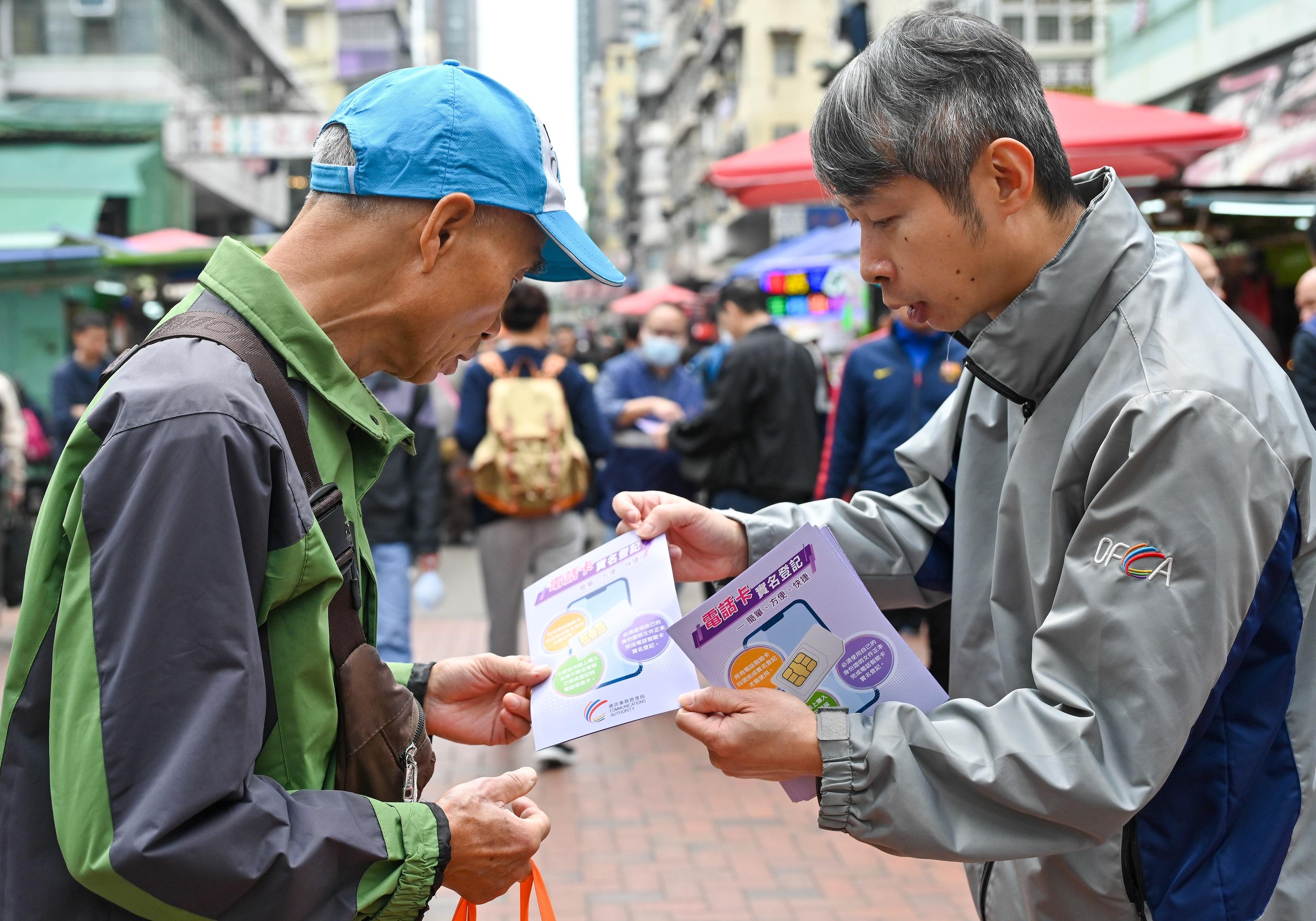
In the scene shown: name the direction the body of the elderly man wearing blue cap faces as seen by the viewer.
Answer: to the viewer's right

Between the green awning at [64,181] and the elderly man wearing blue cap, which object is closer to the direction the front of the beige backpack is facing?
the elderly man wearing blue cap

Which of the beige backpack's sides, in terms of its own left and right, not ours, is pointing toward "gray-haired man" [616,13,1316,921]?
front

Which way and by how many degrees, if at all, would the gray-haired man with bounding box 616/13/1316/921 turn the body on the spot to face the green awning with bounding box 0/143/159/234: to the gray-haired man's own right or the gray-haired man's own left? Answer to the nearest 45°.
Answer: approximately 45° to the gray-haired man's own right

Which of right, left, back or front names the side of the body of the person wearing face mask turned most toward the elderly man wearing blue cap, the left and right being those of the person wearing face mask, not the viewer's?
front

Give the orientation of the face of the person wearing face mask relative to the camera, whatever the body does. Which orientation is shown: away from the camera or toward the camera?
toward the camera

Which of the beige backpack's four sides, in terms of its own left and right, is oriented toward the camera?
front

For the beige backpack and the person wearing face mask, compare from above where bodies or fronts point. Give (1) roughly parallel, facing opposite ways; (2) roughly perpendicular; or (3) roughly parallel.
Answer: roughly parallel

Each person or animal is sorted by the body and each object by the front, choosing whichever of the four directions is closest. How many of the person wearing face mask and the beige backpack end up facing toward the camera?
2

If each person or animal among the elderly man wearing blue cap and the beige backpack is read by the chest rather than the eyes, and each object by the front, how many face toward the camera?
1

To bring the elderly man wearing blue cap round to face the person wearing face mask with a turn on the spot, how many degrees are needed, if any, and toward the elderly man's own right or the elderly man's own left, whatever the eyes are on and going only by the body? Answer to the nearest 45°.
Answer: approximately 90° to the elderly man's own left

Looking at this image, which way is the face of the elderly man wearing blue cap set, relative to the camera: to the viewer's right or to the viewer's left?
to the viewer's right

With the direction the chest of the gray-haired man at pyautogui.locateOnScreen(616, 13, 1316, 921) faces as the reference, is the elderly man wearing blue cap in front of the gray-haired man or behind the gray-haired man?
in front

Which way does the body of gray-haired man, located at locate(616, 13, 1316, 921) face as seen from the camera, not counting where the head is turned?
to the viewer's left

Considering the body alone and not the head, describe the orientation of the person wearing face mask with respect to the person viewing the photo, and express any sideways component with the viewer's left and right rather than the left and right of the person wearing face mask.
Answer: facing the viewer
